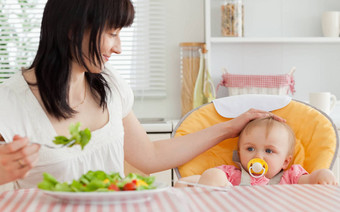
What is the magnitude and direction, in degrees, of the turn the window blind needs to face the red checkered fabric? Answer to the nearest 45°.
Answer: approximately 45° to its left

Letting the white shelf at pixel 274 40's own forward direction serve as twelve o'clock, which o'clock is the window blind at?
The window blind is roughly at 3 o'clock from the white shelf.

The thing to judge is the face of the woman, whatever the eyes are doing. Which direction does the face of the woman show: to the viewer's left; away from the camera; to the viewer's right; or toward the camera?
to the viewer's right

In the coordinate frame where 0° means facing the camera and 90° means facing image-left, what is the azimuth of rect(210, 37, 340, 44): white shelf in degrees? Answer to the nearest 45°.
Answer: approximately 0°

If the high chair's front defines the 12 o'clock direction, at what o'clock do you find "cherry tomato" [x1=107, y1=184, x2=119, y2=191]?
The cherry tomato is roughly at 1 o'clock from the high chair.

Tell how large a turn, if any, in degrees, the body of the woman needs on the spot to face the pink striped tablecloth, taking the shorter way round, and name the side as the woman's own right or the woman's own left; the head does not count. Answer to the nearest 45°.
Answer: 0° — they already face it

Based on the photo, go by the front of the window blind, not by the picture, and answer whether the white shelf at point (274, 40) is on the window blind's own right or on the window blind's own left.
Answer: on the window blind's own left

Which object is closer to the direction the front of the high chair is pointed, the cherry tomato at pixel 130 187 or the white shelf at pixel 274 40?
the cherry tomato
